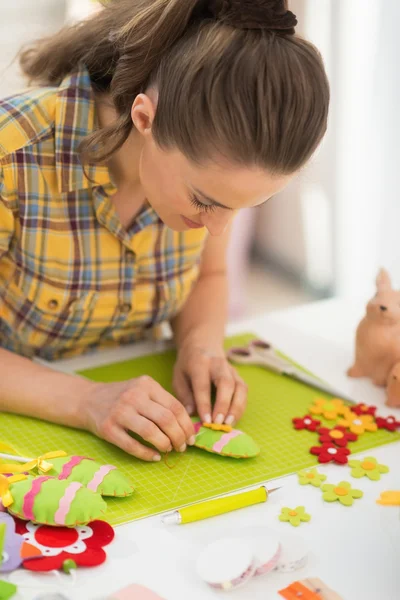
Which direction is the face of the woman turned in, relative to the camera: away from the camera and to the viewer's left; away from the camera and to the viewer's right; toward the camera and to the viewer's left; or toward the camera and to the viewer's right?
toward the camera and to the viewer's right

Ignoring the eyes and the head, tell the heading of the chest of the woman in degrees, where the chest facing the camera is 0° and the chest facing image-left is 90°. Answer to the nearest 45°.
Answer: approximately 315°
